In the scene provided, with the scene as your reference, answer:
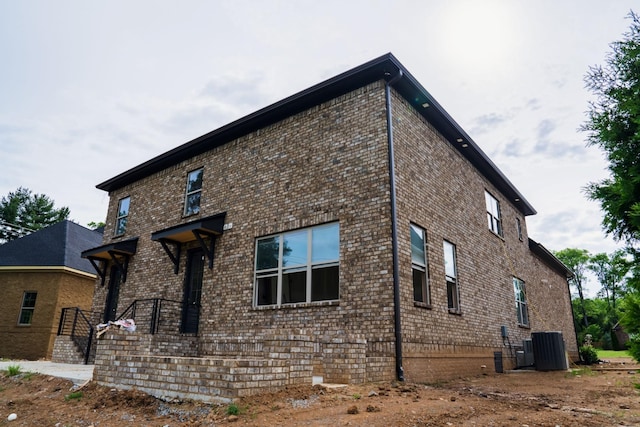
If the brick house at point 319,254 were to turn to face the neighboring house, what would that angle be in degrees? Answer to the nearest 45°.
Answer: approximately 90° to its right

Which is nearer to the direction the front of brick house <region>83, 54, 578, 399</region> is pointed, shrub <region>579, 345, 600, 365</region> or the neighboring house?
the neighboring house

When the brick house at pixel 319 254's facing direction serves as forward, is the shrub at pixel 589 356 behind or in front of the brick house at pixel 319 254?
behind

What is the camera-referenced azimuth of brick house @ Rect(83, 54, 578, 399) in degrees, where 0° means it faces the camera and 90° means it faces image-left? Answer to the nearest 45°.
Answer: approximately 45°

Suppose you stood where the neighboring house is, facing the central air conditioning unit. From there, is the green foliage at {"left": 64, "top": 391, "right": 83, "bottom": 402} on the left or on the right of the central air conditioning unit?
right

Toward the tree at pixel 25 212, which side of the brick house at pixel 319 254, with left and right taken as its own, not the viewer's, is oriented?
right

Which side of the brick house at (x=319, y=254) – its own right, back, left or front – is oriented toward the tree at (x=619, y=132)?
left
